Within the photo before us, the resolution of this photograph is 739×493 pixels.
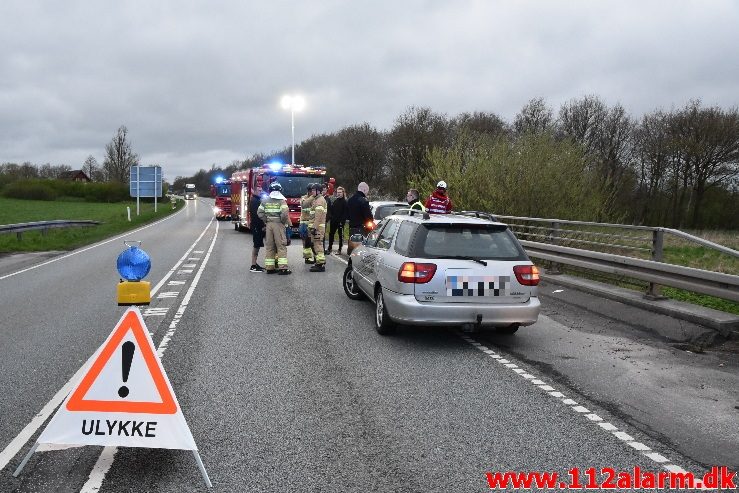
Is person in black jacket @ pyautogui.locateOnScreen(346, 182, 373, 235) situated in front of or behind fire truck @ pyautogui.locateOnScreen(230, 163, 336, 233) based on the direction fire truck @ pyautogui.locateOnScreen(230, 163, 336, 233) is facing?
in front

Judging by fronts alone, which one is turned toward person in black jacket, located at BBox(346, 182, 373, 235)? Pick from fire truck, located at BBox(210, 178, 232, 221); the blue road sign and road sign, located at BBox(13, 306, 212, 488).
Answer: the fire truck

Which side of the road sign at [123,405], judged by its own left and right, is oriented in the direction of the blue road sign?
back

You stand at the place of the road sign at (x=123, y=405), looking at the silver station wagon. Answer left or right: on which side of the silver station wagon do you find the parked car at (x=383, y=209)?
left

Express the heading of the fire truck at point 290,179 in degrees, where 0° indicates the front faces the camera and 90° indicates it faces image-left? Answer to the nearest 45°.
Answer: approximately 315°

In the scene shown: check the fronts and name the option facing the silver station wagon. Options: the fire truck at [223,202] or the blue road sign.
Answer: the fire truck

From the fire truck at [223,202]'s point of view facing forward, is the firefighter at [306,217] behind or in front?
in front

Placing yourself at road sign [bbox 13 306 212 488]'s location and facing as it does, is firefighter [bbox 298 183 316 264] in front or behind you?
behind

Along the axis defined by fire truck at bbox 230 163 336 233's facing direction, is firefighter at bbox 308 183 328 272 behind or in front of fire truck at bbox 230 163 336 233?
in front
